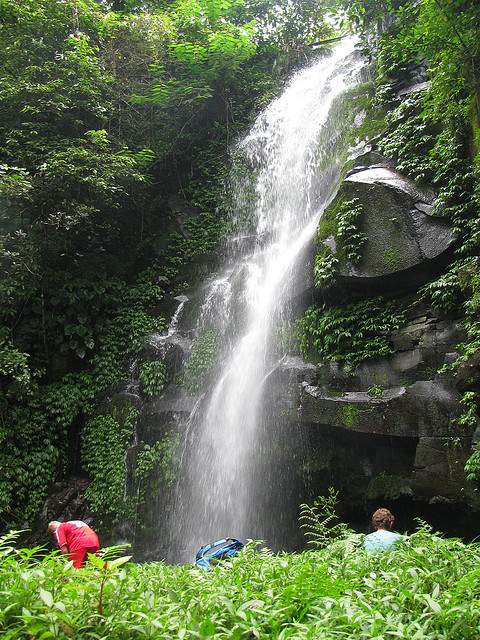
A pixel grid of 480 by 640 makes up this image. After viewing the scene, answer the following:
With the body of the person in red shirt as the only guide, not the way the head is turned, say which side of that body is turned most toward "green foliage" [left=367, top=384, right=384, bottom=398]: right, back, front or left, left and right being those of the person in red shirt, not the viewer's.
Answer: back

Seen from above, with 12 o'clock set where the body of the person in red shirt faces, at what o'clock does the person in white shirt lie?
The person in white shirt is roughly at 7 o'clock from the person in red shirt.

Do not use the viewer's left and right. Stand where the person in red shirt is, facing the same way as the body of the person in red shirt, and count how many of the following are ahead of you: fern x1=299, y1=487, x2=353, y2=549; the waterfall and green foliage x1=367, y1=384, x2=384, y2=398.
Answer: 0

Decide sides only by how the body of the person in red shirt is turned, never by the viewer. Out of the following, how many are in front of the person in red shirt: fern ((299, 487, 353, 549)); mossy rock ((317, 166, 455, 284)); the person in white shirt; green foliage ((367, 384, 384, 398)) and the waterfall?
0

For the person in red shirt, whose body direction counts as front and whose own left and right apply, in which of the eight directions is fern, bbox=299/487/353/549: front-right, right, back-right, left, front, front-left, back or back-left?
back

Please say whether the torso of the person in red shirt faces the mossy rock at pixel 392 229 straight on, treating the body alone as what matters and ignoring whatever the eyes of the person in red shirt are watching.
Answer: no

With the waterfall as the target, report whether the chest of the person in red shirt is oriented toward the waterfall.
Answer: no

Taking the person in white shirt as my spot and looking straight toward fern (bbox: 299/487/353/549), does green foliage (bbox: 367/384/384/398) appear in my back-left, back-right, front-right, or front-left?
front-right

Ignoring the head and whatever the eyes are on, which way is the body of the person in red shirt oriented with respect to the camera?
to the viewer's left

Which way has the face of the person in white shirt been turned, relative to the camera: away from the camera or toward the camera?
away from the camera

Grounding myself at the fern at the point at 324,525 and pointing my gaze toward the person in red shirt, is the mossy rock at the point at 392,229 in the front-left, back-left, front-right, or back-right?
back-right
